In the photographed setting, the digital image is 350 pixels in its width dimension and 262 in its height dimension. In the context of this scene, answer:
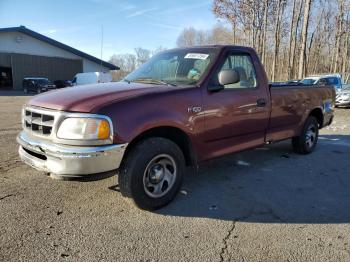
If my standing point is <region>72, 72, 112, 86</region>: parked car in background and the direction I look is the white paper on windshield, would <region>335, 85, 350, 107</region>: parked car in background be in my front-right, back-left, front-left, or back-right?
front-left

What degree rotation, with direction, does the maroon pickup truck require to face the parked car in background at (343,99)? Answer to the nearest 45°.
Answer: approximately 180°

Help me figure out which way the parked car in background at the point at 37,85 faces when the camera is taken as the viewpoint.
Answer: facing the viewer and to the right of the viewer

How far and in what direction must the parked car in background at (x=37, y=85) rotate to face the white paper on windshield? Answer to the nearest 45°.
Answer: approximately 45° to its right

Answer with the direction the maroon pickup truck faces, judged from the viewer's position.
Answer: facing the viewer and to the left of the viewer

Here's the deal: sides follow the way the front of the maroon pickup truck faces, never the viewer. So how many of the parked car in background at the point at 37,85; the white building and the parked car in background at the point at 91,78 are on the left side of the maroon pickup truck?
0

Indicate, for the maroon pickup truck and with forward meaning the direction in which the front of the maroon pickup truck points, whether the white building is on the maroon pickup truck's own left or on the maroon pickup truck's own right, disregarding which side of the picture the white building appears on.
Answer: on the maroon pickup truck's own right
